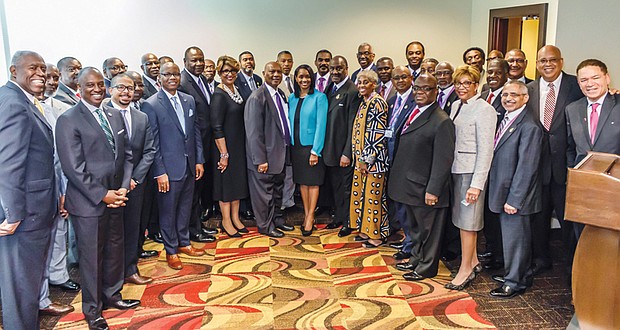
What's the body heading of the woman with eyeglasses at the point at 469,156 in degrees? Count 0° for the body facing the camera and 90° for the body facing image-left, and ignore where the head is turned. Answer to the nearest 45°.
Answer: approximately 45°

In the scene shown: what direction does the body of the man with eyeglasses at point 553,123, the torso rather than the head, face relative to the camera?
toward the camera

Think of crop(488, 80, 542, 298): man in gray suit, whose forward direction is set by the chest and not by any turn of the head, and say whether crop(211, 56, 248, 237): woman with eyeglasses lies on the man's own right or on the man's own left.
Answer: on the man's own right

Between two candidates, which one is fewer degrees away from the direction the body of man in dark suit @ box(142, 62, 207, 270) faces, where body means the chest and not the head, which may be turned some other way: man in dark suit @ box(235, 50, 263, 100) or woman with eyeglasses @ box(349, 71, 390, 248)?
the woman with eyeglasses

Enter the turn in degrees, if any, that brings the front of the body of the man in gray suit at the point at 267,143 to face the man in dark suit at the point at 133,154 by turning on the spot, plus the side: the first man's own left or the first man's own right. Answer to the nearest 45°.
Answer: approximately 90° to the first man's own right

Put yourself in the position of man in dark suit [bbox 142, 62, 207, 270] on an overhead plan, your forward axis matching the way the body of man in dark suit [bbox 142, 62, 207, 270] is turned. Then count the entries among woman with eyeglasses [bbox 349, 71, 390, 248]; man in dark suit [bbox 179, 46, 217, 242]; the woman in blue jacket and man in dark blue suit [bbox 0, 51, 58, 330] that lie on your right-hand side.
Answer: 1

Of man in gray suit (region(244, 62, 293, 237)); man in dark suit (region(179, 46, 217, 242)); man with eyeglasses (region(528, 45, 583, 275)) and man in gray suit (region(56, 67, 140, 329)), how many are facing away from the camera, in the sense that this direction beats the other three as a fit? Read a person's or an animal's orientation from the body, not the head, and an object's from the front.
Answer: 0

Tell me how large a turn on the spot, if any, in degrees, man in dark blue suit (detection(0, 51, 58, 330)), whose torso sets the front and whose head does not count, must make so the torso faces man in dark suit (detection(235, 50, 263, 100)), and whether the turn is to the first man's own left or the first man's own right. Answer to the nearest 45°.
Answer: approximately 90° to the first man's own left

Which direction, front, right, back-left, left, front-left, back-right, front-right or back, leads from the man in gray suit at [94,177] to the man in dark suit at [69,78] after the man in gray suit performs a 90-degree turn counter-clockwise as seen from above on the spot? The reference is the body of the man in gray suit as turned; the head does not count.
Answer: front-left

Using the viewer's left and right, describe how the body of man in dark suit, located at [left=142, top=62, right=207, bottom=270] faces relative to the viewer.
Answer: facing the viewer and to the right of the viewer
